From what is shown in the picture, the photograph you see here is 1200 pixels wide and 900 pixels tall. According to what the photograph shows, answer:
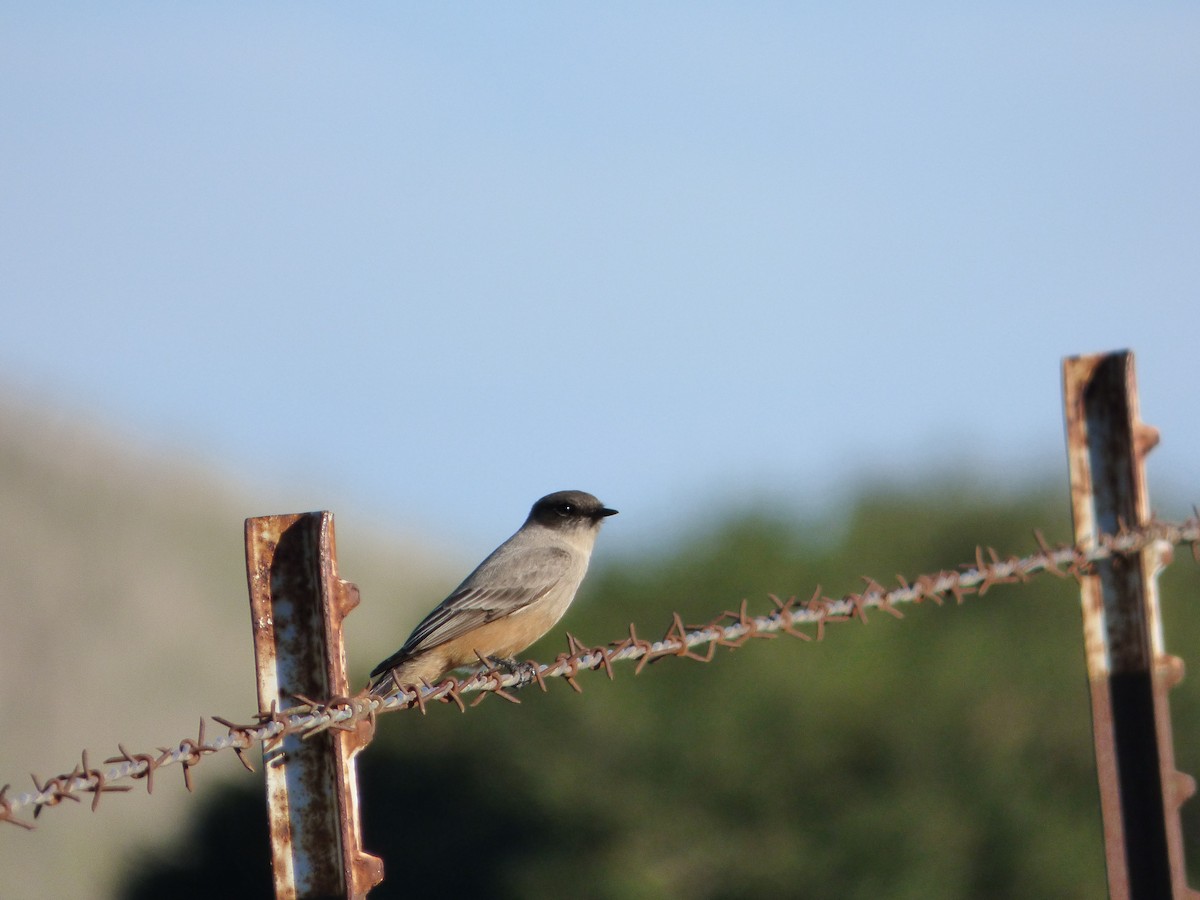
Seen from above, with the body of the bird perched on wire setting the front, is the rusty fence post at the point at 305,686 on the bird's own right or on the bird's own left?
on the bird's own right

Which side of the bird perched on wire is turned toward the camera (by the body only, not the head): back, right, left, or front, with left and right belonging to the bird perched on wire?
right
